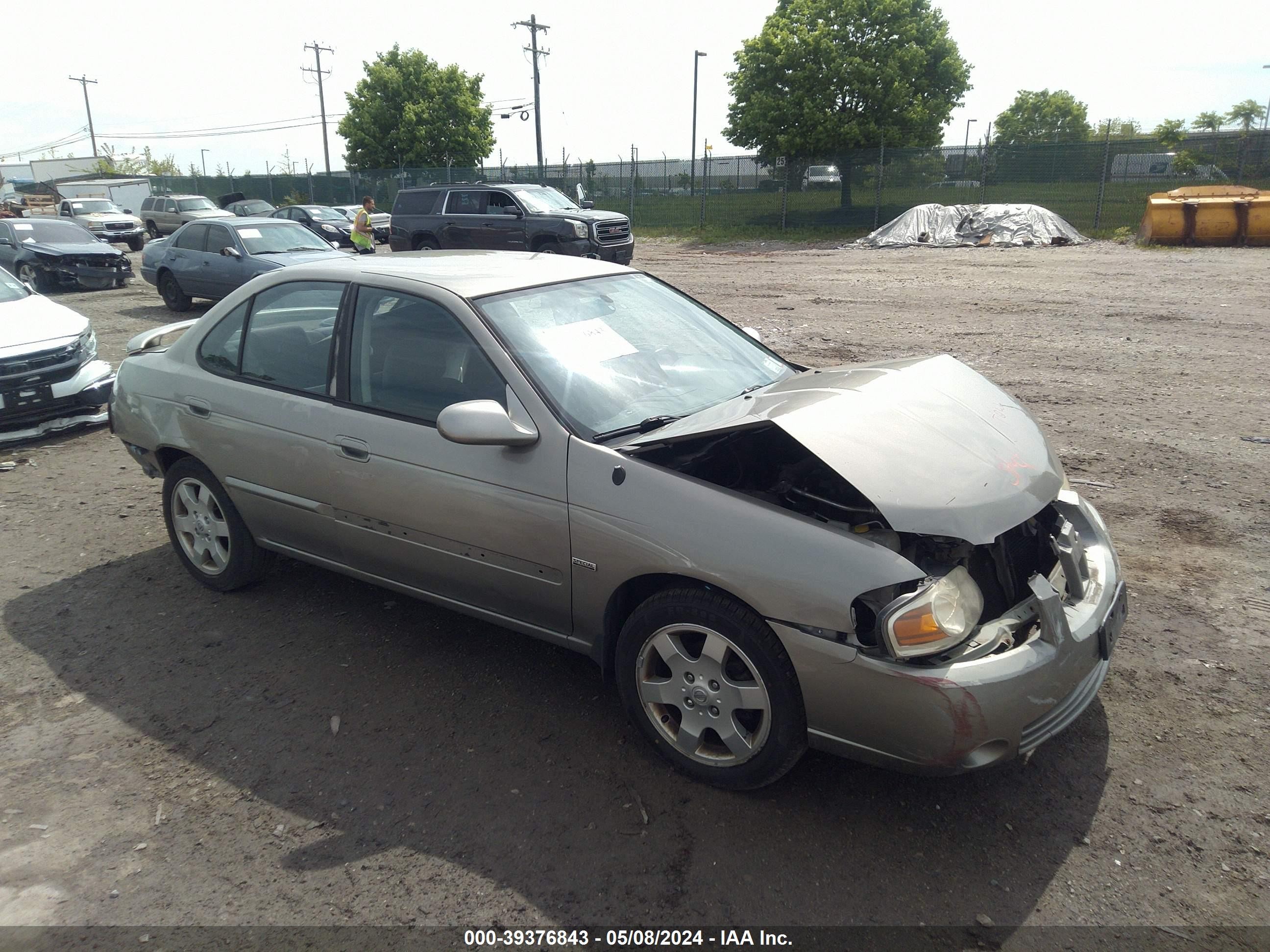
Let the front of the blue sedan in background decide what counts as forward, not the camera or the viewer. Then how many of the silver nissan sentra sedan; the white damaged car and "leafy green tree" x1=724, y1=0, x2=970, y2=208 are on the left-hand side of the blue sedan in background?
1

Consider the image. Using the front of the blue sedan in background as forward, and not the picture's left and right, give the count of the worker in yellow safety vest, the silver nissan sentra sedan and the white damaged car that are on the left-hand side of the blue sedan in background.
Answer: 1

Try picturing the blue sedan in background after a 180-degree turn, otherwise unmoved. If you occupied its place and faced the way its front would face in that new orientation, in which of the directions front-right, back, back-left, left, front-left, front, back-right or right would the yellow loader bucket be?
back-right

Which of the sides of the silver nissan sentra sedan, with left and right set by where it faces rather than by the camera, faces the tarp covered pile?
left

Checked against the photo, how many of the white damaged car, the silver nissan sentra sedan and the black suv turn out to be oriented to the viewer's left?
0

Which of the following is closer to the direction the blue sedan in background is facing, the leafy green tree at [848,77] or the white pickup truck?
the leafy green tree

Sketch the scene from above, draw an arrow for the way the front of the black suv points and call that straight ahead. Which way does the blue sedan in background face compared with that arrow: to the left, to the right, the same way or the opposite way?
the same way

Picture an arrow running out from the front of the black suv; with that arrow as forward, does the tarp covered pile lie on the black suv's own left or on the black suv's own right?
on the black suv's own left

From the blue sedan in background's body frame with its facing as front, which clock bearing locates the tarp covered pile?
The tarp covered pile is roughly at 10 o'clock from the blue sedan in background.

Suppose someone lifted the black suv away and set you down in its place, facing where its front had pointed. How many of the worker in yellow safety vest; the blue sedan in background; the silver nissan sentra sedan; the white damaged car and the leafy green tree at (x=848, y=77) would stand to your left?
1

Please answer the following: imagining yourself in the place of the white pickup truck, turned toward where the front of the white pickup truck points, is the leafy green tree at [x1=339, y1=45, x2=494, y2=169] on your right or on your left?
on your left

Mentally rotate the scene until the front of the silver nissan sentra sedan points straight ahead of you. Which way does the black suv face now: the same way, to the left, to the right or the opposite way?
the same way

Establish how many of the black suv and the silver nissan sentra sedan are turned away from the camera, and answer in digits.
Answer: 0

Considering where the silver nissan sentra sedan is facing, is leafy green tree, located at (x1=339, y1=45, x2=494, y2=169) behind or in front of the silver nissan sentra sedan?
behind

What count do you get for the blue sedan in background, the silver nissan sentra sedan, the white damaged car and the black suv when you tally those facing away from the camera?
0

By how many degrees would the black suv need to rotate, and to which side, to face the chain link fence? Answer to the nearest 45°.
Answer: approximately 90° to its left
